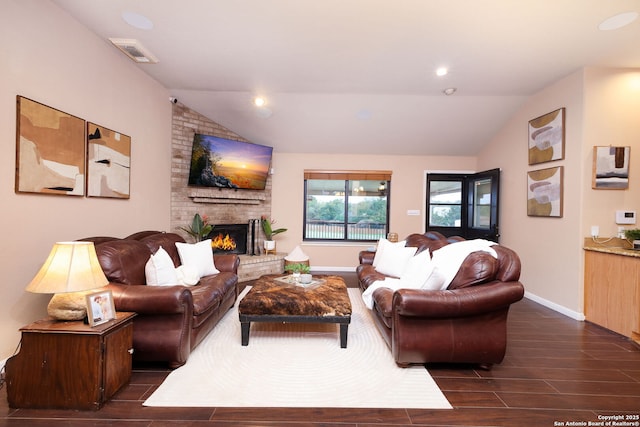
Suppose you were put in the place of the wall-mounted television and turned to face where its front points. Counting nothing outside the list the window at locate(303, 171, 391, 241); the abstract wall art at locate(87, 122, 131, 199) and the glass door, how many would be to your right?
1

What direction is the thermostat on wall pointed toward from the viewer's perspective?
toward the camera

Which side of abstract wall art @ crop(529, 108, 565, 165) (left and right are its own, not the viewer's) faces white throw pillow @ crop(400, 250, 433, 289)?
front

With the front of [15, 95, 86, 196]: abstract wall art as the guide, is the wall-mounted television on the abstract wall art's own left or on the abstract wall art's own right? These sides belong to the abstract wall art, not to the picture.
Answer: on the abstract wall art's own left

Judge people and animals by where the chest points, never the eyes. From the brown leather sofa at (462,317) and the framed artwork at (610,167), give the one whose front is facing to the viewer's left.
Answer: the brown leather sofa

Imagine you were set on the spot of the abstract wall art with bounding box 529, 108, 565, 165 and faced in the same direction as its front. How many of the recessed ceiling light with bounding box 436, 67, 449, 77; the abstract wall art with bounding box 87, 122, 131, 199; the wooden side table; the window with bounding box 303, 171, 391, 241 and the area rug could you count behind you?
0

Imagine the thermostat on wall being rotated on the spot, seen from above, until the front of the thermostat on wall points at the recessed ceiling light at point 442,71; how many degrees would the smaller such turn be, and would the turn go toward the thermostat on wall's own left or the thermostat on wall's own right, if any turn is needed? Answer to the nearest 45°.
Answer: approximately 45° to the thermostat on wall's own right

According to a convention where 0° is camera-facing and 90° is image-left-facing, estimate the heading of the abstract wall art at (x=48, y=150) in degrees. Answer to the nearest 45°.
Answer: approximately 315°

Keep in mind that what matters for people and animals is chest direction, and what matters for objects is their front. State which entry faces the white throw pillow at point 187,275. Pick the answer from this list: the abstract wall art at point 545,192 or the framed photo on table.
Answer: the abstract wall art

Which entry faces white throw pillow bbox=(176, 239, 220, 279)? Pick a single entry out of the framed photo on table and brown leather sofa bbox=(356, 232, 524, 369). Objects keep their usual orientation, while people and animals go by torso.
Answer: the brown leather sofa

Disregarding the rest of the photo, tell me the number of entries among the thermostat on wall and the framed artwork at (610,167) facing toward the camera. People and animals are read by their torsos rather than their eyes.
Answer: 2

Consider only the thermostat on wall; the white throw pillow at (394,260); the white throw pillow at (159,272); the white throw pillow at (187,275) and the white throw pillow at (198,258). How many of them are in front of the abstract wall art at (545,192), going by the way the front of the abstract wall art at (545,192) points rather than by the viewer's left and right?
4

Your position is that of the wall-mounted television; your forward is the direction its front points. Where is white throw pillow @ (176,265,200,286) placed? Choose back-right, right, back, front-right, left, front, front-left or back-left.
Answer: front-right

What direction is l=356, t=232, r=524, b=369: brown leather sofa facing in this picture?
to the viewer's left

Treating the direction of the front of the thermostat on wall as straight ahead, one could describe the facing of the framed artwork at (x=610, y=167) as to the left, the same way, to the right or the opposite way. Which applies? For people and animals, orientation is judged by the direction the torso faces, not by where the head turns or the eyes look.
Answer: the same way

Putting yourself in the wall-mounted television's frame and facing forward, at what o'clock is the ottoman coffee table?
The ottoman coffee table is roughly at 1 o'clock from the wall-mounted television.

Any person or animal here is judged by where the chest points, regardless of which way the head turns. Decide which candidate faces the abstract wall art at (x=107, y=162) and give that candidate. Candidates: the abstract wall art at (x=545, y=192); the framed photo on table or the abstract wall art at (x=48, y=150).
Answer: the abstract wall art at (x=545, y=192)

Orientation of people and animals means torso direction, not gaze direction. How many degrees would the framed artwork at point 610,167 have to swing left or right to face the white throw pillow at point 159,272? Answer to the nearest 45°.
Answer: approximately 45° to its right

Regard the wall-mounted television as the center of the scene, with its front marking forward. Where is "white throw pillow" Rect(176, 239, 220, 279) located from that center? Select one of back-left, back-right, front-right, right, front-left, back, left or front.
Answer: front-right
